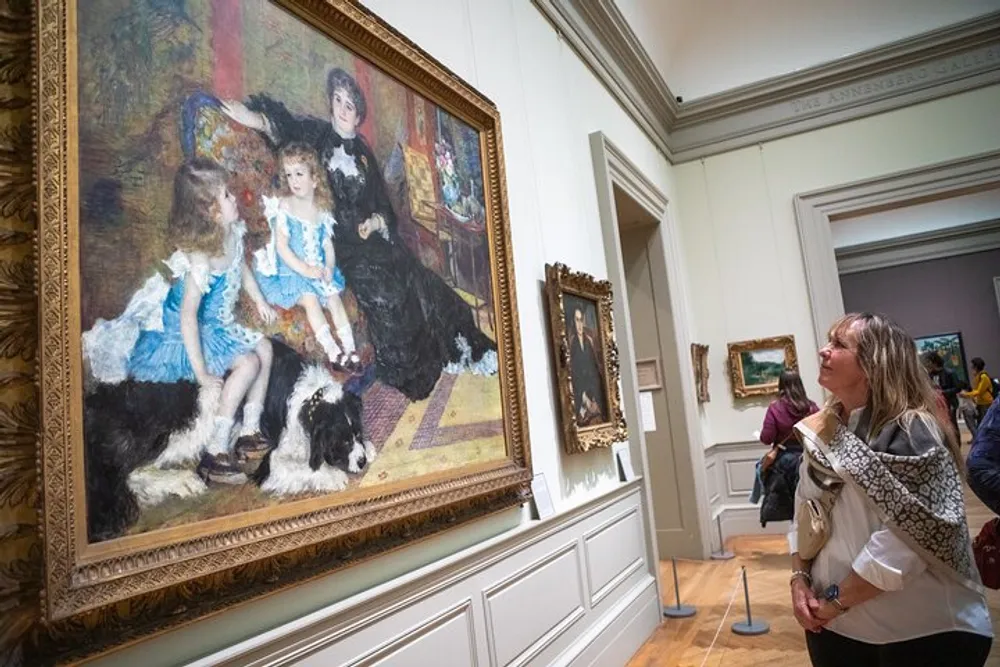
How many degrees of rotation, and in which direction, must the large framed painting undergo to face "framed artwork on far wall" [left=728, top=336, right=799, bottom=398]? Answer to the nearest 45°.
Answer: approximately 90° to its left

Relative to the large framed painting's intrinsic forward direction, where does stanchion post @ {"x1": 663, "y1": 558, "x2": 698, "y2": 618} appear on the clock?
The stanchion post is roughly at 9 o'clock from the large framed painting.

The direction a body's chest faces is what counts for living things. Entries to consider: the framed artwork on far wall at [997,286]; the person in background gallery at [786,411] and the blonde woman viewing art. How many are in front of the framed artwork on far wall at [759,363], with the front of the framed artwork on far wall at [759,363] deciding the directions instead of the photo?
2

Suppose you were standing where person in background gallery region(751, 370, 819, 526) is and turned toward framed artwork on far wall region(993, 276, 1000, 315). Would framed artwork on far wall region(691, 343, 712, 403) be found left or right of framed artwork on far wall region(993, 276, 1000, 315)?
left

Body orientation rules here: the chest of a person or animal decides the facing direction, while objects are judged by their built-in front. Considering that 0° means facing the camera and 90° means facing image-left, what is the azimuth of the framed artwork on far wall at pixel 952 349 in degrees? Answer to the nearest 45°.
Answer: approximately 0°

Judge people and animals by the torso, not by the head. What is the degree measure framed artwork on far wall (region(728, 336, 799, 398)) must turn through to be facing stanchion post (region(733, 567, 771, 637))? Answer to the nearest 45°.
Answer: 0° — it already faces it

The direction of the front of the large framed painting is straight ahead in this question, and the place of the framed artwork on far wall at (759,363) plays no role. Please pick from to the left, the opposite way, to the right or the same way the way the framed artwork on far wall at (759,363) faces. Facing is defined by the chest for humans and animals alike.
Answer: to the right

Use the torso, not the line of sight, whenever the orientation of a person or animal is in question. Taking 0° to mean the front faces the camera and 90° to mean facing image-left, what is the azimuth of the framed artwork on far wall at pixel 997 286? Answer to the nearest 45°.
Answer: approximately 0°

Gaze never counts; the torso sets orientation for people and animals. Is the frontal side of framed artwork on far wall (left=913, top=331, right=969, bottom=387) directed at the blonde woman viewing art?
yes
